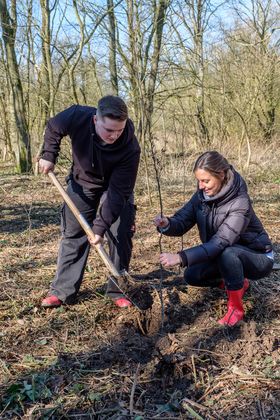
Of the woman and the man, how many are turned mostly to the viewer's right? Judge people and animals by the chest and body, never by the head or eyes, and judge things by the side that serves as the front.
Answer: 0

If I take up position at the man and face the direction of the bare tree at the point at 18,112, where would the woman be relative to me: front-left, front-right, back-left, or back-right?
back-right

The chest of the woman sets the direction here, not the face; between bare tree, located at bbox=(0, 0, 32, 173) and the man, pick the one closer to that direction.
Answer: the man

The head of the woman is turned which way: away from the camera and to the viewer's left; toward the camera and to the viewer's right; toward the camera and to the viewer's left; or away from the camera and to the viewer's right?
toward the camera and to the viewer's left

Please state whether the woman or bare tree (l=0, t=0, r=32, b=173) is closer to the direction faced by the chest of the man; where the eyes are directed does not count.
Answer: the woman

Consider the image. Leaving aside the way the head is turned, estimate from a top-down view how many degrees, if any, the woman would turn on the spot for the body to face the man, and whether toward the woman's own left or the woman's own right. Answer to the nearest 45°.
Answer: approximately 45° to the woman's own right

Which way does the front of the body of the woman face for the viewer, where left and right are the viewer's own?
facing the viewer and to the left of the viewer

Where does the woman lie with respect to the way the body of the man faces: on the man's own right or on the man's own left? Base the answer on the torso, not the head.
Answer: on the man's own left

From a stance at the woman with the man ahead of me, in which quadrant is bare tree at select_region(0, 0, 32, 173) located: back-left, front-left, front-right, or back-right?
front-right

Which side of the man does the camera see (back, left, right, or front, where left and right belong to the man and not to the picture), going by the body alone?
front

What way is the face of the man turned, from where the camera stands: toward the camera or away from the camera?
toward the camera

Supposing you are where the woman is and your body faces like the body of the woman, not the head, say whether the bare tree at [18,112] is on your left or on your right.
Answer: on your right
